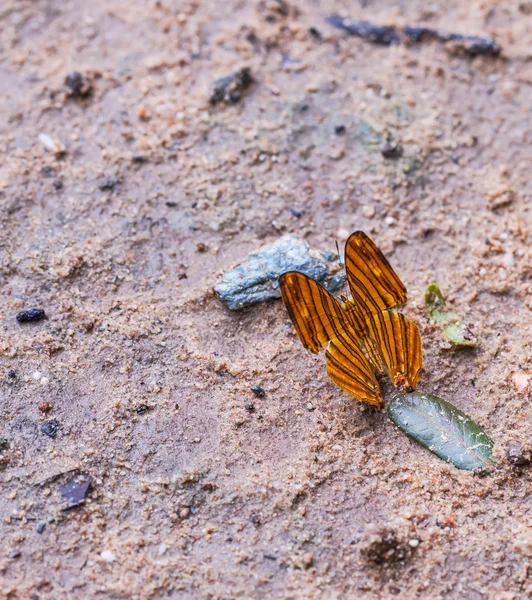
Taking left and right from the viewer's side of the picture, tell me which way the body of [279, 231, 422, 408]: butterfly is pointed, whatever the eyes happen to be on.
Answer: facing away from the viewer and to the left of the viewer

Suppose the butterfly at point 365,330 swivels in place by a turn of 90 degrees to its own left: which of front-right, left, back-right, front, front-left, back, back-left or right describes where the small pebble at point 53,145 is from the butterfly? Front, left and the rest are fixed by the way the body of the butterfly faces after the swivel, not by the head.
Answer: right

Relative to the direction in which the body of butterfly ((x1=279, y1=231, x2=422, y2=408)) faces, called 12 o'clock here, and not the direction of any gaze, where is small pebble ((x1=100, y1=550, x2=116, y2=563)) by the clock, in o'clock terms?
The small pebble is roughly at 9 o'clock from the butterfly.

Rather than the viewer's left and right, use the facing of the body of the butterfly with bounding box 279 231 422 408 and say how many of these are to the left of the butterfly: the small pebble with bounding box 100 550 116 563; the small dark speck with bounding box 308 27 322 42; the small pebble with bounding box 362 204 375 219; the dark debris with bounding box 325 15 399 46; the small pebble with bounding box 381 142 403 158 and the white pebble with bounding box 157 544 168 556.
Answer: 2

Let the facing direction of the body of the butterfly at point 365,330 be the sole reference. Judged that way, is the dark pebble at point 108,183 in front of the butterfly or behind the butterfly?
in front

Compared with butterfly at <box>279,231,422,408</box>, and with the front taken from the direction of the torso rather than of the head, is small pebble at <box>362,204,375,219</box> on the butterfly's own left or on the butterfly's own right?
on the butterfly's own right

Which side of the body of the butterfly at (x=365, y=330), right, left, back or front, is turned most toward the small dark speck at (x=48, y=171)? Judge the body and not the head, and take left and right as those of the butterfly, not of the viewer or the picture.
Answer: front

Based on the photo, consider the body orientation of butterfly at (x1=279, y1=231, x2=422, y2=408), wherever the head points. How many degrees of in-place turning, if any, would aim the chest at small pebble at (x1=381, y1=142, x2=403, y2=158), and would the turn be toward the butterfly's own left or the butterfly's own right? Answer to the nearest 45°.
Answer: approximately 45° to the butterfly's own right

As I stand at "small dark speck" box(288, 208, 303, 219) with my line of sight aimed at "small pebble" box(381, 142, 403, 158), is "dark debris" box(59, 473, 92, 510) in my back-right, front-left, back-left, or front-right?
back-right
